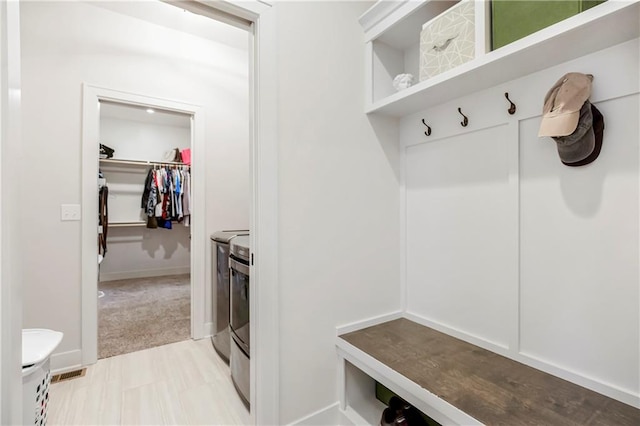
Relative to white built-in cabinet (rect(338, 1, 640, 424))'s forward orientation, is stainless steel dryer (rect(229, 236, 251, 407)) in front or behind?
in front

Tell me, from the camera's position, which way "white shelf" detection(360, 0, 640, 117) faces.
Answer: facing the viewer and to the left of the viewer
